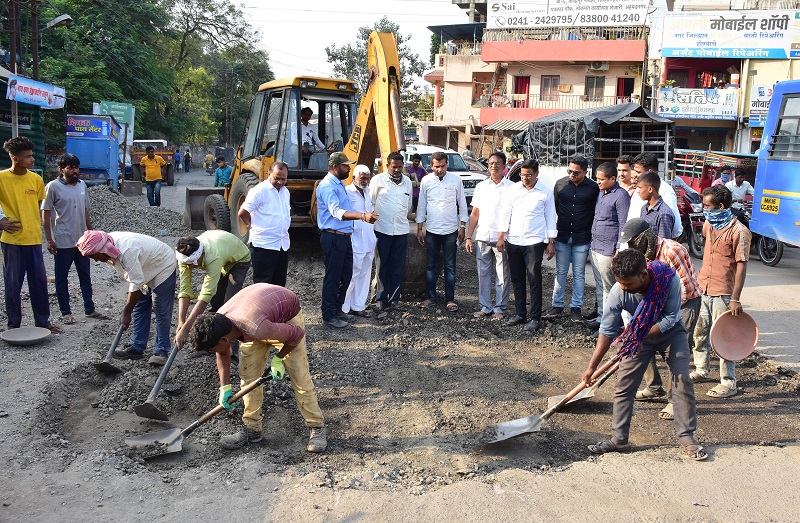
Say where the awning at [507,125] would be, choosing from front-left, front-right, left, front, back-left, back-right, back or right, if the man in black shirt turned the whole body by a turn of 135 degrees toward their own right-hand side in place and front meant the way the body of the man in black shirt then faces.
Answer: front-right

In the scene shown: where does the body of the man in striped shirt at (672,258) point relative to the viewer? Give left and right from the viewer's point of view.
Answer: facing to the left of the viewer

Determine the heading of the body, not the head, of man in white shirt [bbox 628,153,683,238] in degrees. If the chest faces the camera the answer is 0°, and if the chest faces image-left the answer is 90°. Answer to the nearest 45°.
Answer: approximately 45°

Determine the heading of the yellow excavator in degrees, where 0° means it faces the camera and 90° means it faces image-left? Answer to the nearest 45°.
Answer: approximately 135°

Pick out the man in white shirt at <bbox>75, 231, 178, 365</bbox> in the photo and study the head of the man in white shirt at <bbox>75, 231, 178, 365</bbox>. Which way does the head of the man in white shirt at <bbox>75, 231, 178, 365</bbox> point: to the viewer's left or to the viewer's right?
to the viewer's left

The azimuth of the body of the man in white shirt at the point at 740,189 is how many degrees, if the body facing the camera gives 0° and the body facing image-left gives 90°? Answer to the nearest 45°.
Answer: approximately 0°

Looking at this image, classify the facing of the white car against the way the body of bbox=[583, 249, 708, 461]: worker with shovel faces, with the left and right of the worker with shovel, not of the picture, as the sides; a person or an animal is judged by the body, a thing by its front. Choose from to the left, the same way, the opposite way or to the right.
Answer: to the left

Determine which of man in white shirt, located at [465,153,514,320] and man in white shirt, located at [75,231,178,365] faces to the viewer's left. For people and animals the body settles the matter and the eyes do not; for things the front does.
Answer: man in white shirt, located at [75,231,178,365]

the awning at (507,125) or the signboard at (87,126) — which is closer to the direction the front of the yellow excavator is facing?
the signboard

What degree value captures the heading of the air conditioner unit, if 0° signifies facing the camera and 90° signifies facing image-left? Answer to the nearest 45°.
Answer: approximately 0°

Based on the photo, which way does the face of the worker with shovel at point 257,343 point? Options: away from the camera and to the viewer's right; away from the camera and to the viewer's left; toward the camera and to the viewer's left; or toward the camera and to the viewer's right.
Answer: toward the camera and to the viewer's left
